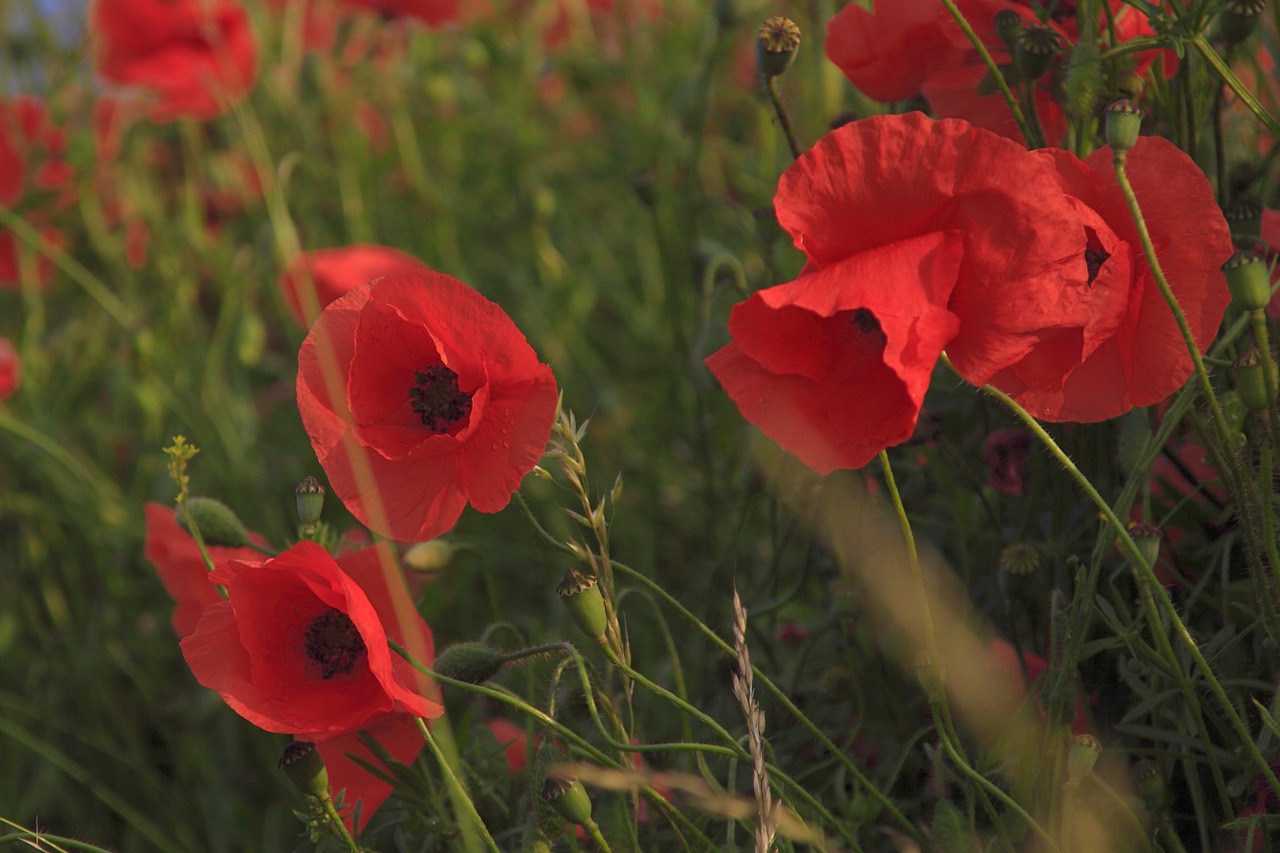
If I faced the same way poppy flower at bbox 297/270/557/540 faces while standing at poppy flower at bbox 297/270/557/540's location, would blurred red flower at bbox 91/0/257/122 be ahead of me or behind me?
behind

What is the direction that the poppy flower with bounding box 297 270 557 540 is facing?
toward the camera

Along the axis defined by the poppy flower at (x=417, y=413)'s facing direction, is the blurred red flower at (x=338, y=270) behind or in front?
behind
